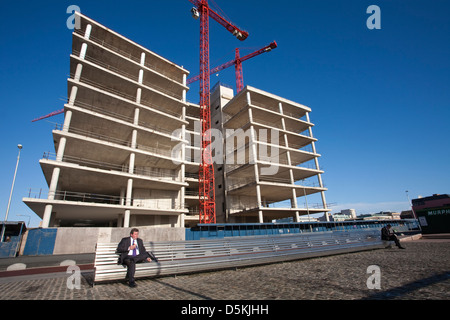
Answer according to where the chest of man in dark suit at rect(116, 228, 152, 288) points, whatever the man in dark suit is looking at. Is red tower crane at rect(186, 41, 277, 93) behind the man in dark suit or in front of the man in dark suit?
behind

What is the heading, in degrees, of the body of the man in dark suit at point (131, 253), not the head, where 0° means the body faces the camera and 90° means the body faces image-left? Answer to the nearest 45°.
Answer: approximately 0°

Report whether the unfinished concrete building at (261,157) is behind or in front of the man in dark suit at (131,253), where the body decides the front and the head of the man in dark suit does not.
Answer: behind

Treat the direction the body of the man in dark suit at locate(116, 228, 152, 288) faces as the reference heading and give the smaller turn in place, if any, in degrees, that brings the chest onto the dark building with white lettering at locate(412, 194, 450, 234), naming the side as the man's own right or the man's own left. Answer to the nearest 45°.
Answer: approximately 90° to the man's own left

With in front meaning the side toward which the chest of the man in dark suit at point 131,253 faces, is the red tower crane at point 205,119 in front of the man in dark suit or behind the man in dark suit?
behind

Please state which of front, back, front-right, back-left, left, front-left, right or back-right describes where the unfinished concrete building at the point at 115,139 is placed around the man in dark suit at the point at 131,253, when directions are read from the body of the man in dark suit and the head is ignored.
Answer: back

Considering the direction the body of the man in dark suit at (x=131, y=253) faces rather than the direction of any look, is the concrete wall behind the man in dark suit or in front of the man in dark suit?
behind

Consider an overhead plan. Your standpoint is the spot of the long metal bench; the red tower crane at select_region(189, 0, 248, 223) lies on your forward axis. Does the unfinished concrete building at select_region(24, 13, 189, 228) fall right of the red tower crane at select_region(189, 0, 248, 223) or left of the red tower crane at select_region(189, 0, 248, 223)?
left

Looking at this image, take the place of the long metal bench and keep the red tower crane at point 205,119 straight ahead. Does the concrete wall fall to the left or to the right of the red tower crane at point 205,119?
left
